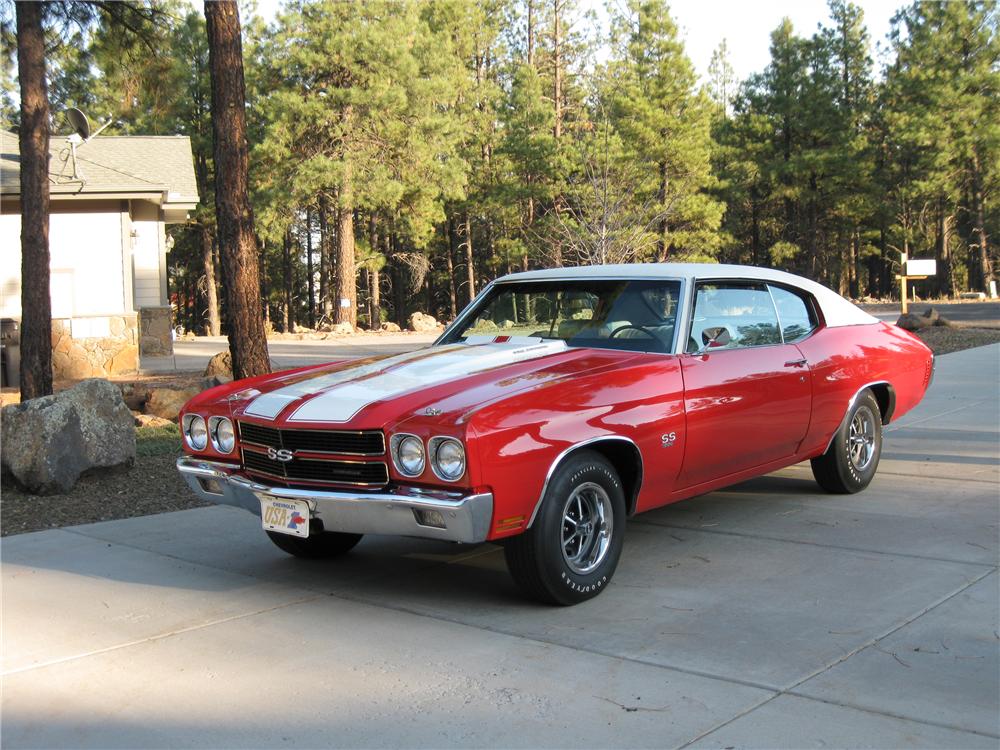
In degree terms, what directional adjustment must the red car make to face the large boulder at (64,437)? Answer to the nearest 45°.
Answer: approximately 90° to its right

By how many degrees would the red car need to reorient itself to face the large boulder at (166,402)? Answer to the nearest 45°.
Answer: approximately 90° to its right

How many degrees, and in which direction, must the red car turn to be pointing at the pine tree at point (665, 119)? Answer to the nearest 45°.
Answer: approximately 135° to its right

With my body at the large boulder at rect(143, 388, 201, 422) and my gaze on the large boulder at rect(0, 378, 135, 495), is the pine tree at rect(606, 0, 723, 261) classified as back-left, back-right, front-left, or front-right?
back-left

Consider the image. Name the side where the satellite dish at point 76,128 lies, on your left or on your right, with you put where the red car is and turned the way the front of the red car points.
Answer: on your right

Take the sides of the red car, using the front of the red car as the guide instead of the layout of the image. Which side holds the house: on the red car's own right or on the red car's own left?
on the red car's own right

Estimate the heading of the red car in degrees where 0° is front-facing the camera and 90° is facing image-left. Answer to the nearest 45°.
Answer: approximately 45°
